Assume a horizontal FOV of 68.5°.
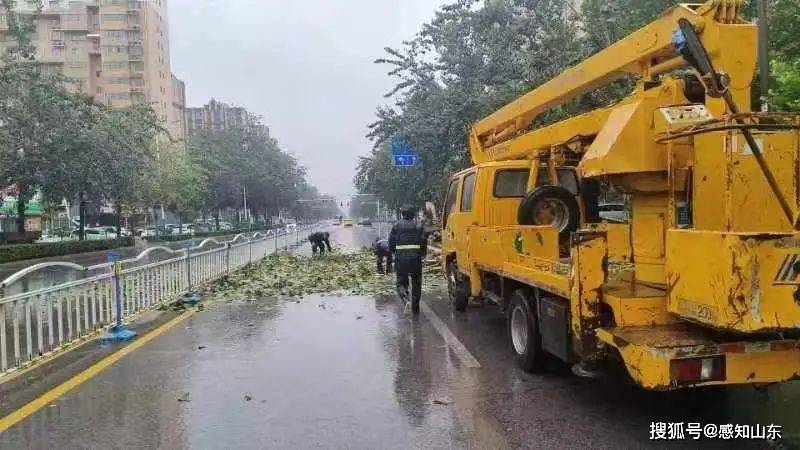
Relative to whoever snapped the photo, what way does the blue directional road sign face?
facing the viewer

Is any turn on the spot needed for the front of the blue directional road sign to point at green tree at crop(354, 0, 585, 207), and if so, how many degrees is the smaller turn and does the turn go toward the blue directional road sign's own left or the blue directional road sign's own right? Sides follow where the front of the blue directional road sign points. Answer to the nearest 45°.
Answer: approximately 45° to the blue directional road sign's own left

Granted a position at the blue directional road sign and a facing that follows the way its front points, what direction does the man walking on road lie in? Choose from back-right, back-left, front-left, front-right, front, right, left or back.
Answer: front

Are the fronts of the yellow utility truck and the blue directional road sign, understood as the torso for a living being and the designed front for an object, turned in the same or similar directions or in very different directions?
very different directions

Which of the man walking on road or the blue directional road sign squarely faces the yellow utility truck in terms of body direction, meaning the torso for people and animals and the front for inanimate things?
the blue directional road sign

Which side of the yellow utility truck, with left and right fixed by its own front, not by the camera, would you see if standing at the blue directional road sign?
front

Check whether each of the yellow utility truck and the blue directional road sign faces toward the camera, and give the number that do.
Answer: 1

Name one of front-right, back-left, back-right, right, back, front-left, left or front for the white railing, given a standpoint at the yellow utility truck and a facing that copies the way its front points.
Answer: front-left

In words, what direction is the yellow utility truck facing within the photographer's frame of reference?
facing away from the viewer and to the left of the viewer
